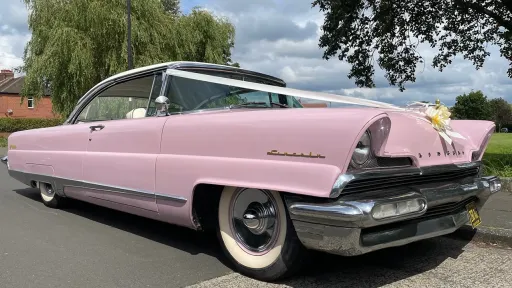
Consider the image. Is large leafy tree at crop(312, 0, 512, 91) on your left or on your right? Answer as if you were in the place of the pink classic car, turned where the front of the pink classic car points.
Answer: on your left

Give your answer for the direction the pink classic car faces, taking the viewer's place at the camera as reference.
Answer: facing the viewer and to the right of the viewer

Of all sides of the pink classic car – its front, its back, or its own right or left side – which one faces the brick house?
back

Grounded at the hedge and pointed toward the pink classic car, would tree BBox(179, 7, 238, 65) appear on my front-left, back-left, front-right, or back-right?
front-left

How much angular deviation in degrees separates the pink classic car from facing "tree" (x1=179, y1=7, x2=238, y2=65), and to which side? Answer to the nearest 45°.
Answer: approximately 135° to its left

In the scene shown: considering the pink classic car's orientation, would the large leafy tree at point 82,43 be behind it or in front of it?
behind

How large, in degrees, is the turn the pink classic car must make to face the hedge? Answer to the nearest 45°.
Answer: approximately 180°
